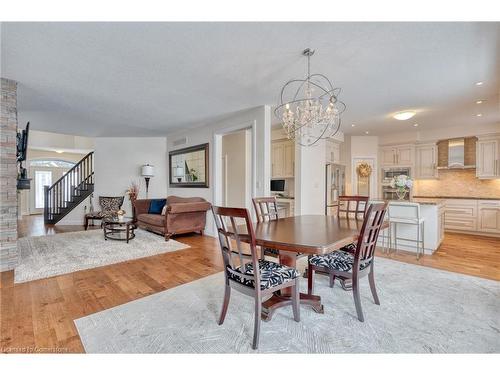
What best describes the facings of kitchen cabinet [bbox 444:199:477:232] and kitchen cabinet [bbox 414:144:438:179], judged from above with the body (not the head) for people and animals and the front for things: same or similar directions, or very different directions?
same or similar directions

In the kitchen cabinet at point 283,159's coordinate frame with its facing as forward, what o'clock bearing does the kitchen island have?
The kitchen island is roughly at 10 o'clock from the kitchen cabinet.

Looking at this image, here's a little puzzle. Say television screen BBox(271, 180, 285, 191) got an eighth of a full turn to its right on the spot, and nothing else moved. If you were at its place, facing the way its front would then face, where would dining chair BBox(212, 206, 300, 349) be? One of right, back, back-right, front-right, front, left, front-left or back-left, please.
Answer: front-left

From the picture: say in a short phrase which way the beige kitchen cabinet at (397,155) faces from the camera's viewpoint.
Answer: facing the viewer

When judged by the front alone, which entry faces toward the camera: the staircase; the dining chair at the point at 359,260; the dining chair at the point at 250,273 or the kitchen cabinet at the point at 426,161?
the kitchen cabinet

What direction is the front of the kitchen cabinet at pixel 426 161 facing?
toward the camera

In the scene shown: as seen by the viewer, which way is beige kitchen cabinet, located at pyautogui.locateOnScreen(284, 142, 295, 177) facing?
toward the camera

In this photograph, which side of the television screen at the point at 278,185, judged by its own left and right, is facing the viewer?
front

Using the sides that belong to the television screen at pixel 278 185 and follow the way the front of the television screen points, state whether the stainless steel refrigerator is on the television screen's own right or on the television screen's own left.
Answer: on the television screen's own left

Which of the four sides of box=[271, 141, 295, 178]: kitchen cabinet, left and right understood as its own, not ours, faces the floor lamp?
right

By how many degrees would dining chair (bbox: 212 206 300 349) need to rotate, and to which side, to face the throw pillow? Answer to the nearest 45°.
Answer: approximately 90° to its left

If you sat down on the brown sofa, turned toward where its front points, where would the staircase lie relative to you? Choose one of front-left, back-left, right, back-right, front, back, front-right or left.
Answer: right

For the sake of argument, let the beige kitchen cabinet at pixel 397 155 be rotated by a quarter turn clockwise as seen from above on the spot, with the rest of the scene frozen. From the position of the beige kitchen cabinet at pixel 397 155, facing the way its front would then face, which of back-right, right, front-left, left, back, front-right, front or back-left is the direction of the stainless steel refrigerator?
front-left
